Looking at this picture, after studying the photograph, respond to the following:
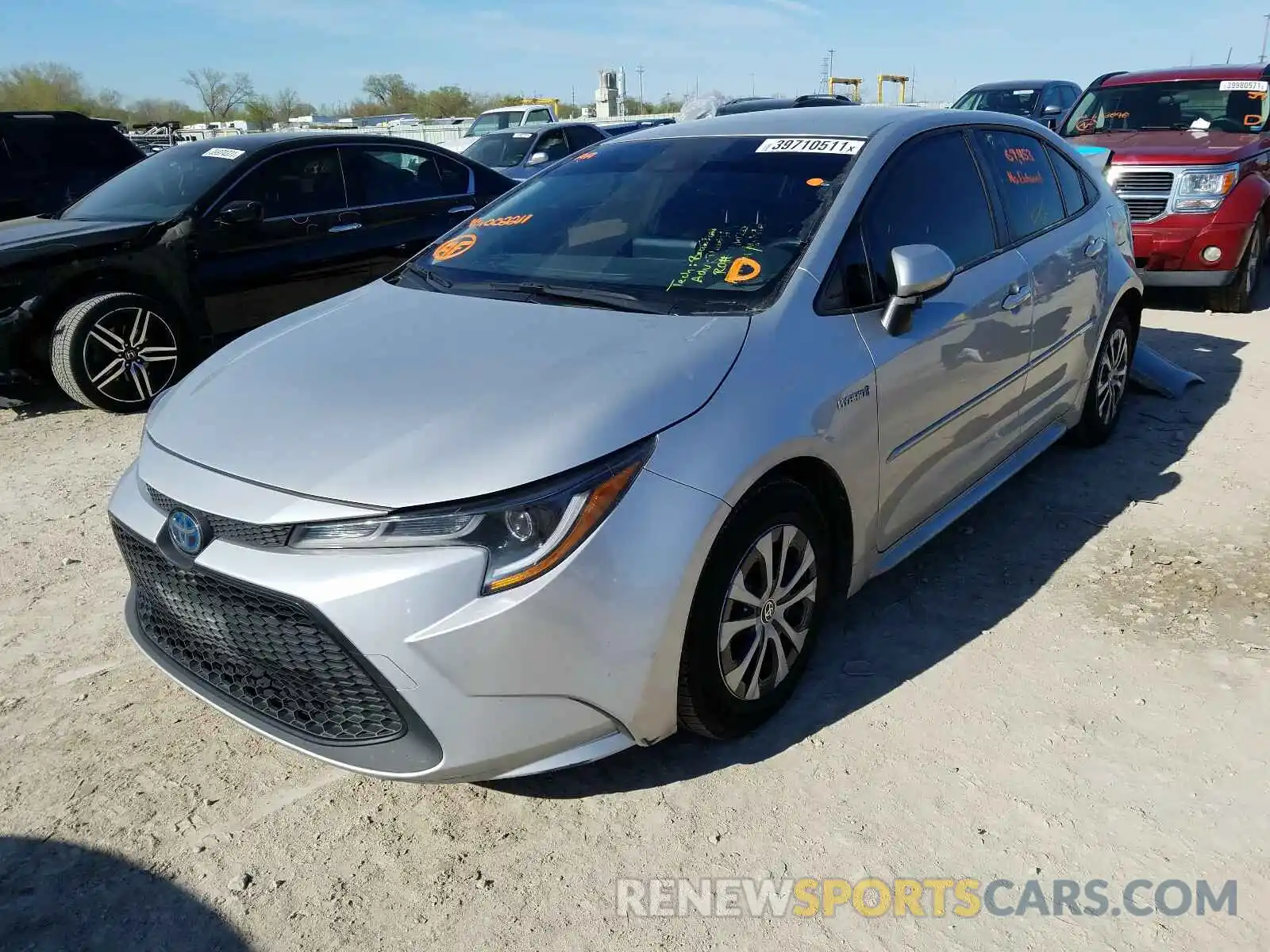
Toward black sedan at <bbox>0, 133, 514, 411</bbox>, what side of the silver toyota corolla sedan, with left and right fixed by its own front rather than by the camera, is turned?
right

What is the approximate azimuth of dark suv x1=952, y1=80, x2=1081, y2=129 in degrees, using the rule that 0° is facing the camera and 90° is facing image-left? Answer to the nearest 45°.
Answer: approximately 45°

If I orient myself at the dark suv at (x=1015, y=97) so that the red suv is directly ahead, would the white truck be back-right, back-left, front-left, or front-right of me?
back-right

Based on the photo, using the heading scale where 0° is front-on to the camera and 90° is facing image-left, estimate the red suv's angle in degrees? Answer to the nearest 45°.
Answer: approximately 45°

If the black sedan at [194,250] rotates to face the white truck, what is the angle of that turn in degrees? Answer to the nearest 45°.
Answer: approximately 180°

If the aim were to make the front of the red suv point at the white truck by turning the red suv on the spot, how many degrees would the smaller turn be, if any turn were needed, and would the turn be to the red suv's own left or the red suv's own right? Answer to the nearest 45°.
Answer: approximately 90° to the red suv's own right

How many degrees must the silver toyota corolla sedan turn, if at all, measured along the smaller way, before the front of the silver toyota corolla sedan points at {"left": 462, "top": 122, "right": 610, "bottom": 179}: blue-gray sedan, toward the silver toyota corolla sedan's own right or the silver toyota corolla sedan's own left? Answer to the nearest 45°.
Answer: approximately 135° to the silver toyota corolla sedan's own right

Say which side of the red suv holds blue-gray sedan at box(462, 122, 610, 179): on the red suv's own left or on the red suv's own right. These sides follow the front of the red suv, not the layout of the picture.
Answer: on the red suv's own right
